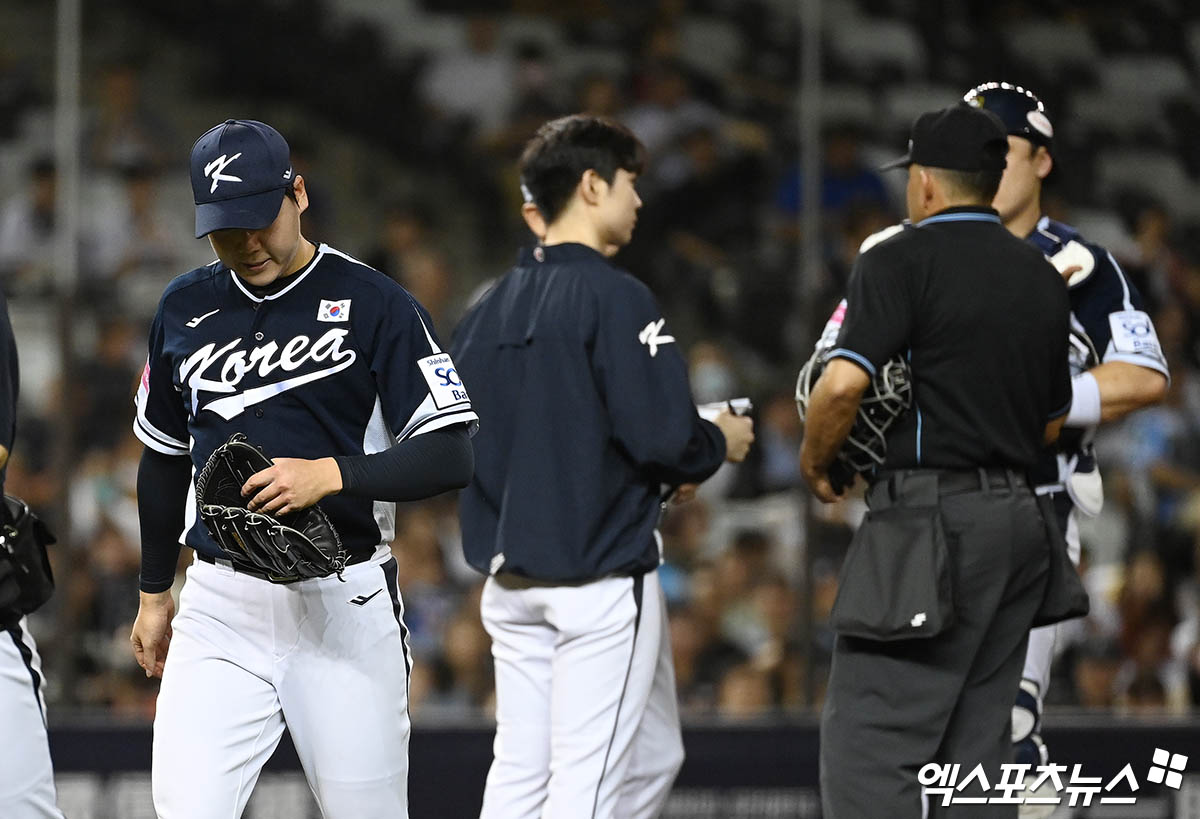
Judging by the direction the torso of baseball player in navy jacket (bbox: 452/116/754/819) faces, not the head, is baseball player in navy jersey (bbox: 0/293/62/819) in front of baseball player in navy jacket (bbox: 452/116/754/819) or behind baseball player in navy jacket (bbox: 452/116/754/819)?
behind

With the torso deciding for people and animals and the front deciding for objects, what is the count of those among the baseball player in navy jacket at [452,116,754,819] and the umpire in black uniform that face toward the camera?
0

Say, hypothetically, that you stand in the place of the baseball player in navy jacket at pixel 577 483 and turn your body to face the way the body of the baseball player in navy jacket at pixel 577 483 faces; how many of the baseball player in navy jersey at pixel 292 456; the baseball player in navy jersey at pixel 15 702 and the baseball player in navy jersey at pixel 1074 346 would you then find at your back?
2

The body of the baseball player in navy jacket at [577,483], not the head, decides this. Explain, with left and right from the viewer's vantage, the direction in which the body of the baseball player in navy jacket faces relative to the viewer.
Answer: facing away from the viewer and to the right of the viewer

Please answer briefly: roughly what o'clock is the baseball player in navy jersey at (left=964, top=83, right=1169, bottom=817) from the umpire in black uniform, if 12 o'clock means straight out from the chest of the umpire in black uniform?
The baseball player in navy jersey is roughly at 2 o'clock from the umpire in black uniform.

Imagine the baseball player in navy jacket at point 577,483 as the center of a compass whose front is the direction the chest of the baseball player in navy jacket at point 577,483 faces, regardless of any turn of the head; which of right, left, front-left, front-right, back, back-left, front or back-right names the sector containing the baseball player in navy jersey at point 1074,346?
front-right

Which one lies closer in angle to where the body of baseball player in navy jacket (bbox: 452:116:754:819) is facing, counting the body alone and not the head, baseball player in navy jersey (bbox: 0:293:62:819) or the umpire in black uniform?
the umpire in black uniform

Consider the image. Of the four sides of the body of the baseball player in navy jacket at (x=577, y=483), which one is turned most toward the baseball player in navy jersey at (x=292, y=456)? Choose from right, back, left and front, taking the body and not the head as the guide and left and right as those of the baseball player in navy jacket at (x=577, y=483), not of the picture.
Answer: back

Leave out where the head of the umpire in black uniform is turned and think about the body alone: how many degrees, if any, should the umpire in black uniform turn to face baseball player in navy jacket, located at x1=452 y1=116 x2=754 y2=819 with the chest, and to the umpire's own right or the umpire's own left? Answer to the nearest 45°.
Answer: approximately 45° to the umpire's own left

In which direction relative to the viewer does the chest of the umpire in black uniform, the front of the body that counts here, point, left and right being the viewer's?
facing away from the viewer and to the left of the viewer

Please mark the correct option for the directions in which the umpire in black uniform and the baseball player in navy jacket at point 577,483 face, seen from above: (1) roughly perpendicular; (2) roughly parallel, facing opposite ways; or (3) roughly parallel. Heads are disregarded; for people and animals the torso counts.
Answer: roughly perpendicular

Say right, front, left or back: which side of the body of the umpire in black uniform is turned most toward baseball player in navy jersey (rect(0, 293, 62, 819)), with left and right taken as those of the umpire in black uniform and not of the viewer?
left
